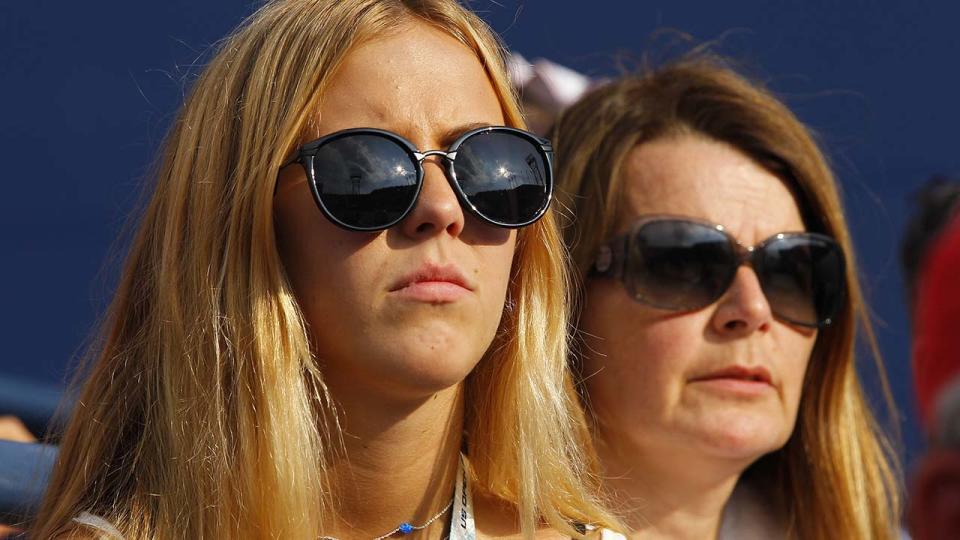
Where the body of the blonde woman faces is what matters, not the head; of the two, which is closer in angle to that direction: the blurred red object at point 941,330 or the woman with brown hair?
the blurred red object

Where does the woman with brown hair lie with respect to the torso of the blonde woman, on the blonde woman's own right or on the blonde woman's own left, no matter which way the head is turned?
on the blonde woman's own left

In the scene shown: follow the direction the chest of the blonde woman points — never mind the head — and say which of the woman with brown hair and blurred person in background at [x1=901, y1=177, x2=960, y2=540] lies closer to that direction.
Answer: the woman with brown hair

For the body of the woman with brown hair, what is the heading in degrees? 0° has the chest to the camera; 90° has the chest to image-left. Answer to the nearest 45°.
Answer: approximately 315°
